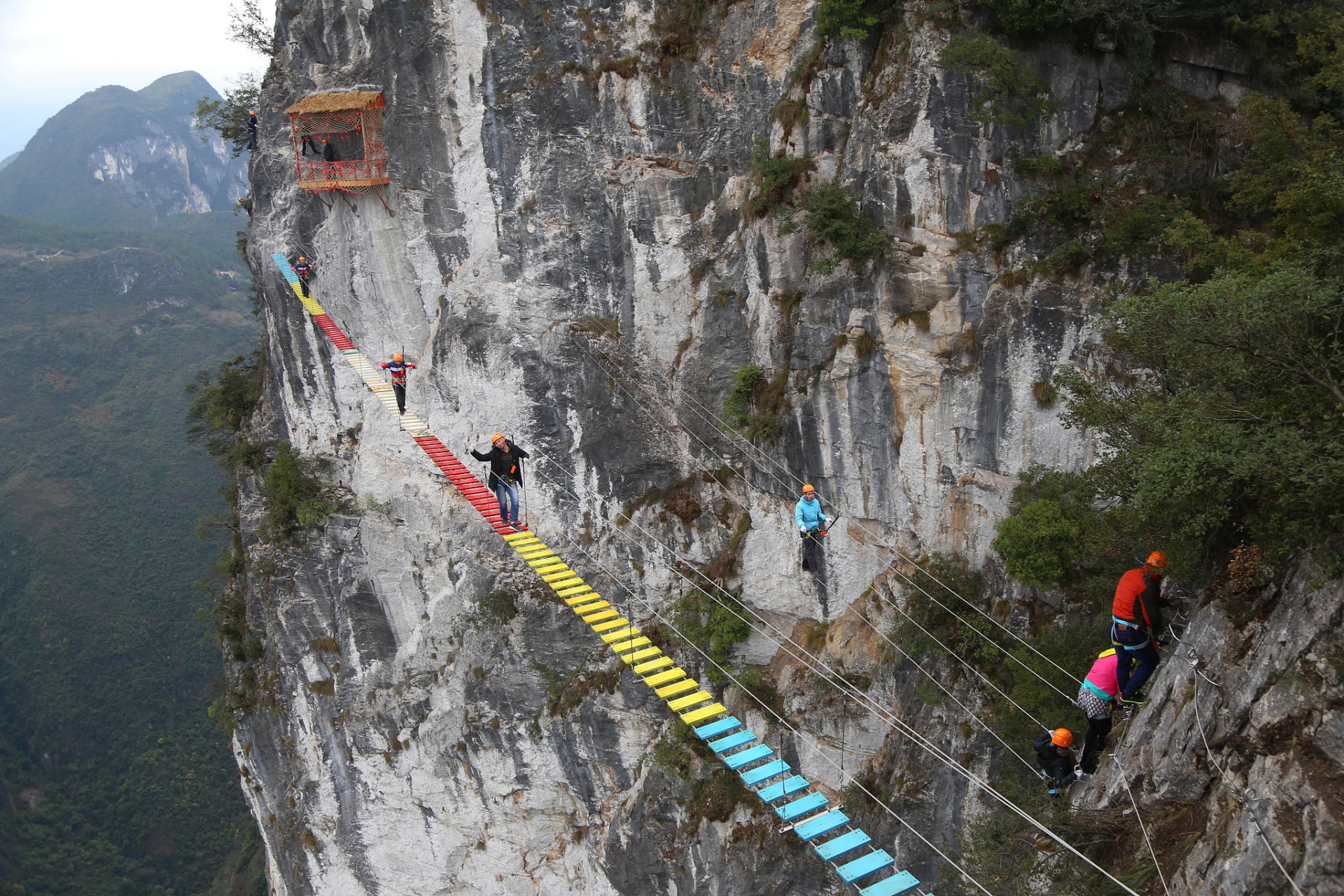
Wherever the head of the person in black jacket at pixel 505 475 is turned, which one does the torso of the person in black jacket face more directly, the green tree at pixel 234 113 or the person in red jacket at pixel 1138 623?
the person in red jacket

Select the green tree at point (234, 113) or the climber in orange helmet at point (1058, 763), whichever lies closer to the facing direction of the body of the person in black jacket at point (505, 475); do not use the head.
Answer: the climber in orange helmet

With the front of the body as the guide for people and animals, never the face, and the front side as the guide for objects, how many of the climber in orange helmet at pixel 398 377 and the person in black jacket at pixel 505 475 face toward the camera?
2

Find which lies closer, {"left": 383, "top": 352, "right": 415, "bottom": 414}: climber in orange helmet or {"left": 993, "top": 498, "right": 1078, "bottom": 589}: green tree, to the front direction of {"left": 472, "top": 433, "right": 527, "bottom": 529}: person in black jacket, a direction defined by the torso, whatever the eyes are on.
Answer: the green tree

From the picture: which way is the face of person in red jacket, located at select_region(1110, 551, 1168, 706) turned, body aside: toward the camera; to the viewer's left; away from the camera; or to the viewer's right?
to the viewer's right

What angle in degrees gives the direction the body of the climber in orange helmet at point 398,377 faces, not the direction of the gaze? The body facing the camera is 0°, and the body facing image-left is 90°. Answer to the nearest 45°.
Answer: approximately 0°

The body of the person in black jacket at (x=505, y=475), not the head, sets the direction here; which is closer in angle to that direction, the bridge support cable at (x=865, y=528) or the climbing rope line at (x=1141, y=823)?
the climbing rope line

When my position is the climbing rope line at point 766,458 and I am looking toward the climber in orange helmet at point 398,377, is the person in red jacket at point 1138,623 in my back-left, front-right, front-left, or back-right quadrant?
back-left

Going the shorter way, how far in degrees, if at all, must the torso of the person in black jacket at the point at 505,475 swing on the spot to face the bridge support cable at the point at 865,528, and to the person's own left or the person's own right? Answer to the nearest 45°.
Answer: approximately 90° to the person's own left

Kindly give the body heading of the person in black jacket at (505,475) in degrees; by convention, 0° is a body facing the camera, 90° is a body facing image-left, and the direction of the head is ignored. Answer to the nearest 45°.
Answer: approximately 0°

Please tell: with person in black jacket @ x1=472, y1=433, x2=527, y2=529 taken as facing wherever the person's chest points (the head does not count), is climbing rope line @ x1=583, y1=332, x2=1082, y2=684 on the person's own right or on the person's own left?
on the person's own left

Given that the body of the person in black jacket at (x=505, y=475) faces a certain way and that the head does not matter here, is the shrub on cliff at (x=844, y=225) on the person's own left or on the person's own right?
on the person's own left
